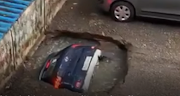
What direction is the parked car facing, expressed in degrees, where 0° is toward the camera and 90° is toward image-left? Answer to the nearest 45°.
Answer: approximately 270°

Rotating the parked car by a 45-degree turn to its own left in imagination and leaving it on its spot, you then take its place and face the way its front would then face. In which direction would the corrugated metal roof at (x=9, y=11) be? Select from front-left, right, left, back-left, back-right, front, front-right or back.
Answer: back

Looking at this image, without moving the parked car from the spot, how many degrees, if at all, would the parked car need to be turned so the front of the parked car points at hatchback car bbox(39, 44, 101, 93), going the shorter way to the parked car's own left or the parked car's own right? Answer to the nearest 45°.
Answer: approximately 135° to the parked car's own right
